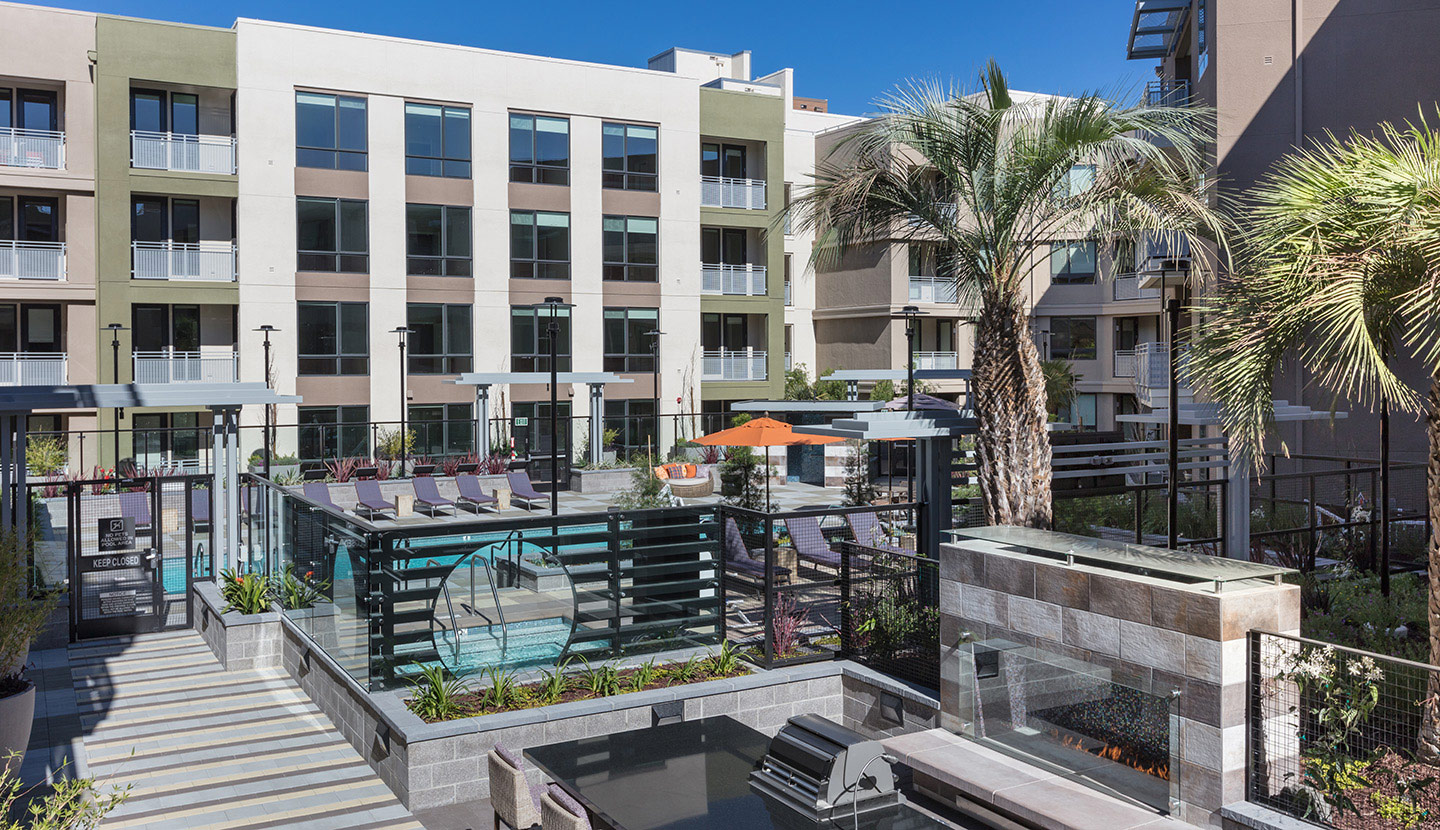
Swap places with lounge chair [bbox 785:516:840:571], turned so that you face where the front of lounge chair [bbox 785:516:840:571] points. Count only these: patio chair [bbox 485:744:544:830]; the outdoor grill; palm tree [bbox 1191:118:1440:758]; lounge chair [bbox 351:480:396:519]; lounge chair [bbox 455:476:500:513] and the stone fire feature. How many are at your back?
2

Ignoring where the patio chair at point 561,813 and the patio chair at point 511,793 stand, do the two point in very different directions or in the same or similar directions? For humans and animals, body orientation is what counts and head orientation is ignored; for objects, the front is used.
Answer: same or similar directions

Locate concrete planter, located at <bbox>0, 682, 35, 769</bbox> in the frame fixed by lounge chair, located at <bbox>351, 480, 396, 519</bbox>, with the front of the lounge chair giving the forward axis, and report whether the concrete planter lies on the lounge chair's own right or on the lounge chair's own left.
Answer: on the lounge chair's own right

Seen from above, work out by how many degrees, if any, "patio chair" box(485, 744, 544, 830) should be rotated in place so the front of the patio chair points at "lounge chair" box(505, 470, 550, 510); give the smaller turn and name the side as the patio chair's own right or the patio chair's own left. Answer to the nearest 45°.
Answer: approximately 45° to the patio chair's own left

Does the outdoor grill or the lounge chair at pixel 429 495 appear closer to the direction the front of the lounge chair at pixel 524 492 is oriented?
the outdoor grill

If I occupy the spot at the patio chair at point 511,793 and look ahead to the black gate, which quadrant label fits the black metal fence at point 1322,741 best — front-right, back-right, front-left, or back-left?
back-right

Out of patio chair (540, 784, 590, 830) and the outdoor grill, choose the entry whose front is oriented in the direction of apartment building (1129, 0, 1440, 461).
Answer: the patio chair

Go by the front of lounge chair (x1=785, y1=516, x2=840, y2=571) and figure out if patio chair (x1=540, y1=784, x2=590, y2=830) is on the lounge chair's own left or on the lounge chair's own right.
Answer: on the lounge chair's own right

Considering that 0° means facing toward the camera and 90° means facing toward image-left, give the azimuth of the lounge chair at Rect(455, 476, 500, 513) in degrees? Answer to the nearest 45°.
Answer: approximately 315°

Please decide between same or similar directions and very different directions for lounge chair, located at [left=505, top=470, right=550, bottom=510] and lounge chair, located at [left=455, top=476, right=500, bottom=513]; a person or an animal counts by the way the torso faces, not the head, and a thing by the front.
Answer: same or similar directions

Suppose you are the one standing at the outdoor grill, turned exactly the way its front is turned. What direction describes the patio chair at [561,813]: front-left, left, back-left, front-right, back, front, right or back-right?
front-right

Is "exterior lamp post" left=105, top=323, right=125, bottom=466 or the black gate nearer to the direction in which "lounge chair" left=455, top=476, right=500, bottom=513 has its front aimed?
the black gate

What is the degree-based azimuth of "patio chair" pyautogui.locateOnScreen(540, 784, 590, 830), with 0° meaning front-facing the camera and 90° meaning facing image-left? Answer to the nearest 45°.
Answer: approximately 225°

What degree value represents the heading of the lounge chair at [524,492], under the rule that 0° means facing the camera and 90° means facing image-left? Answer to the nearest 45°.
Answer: approximately 315°
